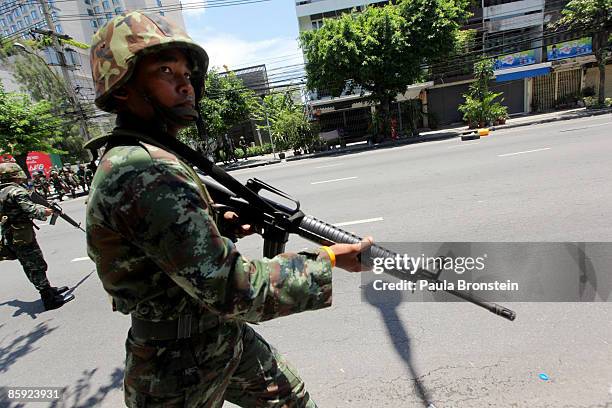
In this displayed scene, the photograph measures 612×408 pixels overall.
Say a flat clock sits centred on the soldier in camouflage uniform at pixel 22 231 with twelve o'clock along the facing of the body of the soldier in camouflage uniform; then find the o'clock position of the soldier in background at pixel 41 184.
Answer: The soldier in background is roughly at 9 o'clock from the soldier in camouflage uniform.

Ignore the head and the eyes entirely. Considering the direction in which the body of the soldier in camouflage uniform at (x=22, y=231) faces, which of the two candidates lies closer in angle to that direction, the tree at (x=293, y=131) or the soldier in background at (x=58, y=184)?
the tree

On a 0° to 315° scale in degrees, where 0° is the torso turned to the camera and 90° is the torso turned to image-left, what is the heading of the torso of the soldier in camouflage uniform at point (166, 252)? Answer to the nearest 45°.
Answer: approximately 270°

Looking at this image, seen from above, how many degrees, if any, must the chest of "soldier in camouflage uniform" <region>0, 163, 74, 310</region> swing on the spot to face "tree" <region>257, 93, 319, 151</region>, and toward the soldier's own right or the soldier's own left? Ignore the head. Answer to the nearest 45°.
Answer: approximately 45° to the soldier's own left

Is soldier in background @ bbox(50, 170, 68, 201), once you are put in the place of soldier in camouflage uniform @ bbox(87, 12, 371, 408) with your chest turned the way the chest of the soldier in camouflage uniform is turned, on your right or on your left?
on your left

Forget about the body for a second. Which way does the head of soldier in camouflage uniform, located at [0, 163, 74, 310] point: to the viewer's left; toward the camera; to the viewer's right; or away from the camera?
to the viewer's right

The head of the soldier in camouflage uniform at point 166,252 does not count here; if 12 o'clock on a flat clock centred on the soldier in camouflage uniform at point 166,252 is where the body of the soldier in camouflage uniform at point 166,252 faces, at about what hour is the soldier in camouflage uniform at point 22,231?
the soldier in camouflage uniform at point 22,231 is roughly at 8 o'clock from the soldier in camouflage uniform at point 166,252.

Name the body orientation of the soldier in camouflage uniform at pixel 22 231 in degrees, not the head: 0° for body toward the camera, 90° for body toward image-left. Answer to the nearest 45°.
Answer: approximately 270°

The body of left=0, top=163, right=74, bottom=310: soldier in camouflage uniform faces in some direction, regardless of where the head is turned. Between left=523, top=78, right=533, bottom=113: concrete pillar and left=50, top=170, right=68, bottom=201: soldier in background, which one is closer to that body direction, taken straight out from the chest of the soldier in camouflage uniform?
the concrete pillar

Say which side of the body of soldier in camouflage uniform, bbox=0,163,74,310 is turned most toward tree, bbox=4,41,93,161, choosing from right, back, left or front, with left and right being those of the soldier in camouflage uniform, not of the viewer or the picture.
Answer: left
